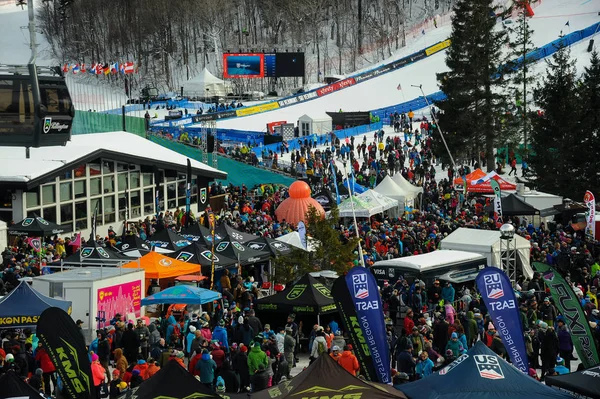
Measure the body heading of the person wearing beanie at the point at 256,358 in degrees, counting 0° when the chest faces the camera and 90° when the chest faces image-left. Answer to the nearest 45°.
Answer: approximately 180°

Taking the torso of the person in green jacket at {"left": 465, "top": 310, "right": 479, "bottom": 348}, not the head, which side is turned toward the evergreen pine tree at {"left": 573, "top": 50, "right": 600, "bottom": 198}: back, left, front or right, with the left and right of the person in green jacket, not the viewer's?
front

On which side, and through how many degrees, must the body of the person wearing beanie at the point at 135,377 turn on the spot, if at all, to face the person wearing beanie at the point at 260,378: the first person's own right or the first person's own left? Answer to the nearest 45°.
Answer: approximately 90° to the first person's own right

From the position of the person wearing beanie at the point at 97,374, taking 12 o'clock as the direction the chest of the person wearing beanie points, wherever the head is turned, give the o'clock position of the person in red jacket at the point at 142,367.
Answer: The person in red jacket is roughly at 1 o'clock from the person wearing beanie.

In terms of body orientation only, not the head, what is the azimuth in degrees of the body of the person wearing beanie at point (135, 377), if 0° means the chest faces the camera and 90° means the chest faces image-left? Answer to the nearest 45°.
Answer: approximately 180°

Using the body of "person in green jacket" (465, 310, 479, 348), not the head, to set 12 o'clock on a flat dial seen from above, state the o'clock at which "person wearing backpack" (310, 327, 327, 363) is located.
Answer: The person wearing backpack is roughly at 8 o'clock from the person in green jacket.

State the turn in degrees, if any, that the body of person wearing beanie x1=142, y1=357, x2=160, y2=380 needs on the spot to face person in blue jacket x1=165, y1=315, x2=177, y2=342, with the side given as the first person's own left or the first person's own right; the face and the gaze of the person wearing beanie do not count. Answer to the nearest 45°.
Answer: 0° — they already face them

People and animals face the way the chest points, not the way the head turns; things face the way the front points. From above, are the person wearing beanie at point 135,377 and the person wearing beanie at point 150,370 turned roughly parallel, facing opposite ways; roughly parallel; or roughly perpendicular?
roughly parallel

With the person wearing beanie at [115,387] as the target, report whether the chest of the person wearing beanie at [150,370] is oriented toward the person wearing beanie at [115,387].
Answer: no

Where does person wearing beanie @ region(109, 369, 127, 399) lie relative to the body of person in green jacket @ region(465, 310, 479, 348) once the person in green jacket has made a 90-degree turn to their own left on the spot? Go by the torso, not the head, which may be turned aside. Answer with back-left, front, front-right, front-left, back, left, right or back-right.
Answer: front-left
